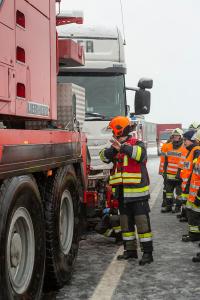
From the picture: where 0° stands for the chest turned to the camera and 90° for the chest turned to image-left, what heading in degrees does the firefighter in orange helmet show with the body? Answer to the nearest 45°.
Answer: approximately 45°

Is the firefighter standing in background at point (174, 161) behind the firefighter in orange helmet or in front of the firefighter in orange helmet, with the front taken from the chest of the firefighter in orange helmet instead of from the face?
behind

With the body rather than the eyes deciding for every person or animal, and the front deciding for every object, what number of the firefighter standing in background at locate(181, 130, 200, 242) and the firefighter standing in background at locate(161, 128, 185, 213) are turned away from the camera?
0

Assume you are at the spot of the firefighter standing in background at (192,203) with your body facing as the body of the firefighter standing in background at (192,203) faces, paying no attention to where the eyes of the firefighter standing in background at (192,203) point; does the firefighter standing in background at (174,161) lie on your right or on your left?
on your right

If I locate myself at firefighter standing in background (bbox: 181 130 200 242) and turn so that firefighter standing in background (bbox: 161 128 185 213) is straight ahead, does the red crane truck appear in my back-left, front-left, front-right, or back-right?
back-left

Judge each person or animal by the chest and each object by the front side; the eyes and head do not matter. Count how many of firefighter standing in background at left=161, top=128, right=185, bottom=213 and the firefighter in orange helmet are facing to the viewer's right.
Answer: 0

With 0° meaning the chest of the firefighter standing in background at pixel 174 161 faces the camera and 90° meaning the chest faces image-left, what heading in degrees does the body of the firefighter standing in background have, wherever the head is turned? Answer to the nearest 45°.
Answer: approximately 45°

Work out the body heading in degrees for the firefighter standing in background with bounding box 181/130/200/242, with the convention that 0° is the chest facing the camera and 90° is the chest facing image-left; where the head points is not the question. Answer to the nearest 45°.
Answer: approximately 90°

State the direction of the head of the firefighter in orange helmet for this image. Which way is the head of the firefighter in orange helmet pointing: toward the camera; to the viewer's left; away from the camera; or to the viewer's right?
to the viewer's left
